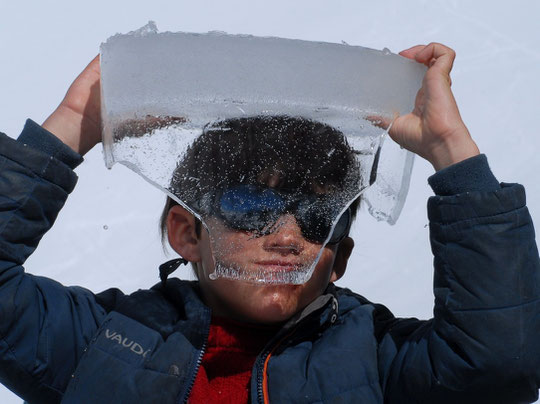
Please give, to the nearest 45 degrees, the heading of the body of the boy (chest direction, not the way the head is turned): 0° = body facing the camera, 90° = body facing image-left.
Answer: approximately 0°
